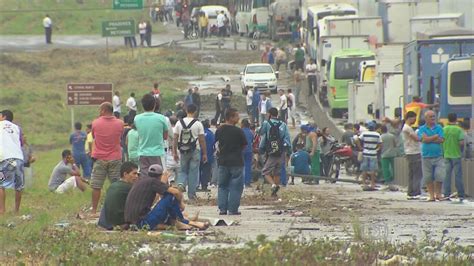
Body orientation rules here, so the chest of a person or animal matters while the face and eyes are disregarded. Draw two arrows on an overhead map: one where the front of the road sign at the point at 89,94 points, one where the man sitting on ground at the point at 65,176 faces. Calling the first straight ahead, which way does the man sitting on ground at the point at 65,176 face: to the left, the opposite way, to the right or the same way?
to the left

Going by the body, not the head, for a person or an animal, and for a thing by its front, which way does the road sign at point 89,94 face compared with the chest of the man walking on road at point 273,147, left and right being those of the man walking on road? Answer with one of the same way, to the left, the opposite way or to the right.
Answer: the opposite way

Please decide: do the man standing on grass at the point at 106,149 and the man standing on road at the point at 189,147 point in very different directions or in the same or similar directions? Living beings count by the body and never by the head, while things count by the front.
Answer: same or similar directions

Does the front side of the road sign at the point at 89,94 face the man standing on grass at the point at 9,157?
yes

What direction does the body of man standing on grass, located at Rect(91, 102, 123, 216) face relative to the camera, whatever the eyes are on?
away from the camera

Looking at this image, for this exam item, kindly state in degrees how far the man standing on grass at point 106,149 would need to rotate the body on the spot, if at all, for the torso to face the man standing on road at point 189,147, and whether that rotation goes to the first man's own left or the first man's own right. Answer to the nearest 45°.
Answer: approximately 45° to the first man's own right

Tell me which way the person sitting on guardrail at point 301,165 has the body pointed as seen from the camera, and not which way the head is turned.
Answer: away from the camera

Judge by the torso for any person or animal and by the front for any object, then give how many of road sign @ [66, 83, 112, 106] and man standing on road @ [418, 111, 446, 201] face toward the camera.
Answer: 2

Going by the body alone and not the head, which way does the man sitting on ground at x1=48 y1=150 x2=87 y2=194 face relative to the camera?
to the viewer's right

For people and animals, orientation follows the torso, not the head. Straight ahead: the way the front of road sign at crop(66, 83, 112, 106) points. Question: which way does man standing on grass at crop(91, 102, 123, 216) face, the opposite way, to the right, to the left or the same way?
the opposite way

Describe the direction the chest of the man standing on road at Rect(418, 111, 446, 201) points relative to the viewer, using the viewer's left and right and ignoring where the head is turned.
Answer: facing the viewer

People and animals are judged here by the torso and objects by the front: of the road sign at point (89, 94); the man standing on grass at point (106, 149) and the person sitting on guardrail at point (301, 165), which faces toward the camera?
the road sign

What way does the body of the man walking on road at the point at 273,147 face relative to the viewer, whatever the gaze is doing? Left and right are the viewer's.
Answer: facing away from the viewer

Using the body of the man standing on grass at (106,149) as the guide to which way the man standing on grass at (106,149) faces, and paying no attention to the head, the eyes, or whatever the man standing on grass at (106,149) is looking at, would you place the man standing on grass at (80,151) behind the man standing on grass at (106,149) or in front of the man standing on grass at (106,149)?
in front

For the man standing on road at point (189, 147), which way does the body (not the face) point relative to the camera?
away from the camera

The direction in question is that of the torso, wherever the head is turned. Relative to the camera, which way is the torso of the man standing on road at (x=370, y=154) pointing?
away from the camera

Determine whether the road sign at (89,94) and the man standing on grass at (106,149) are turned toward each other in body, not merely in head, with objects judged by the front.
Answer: yes
